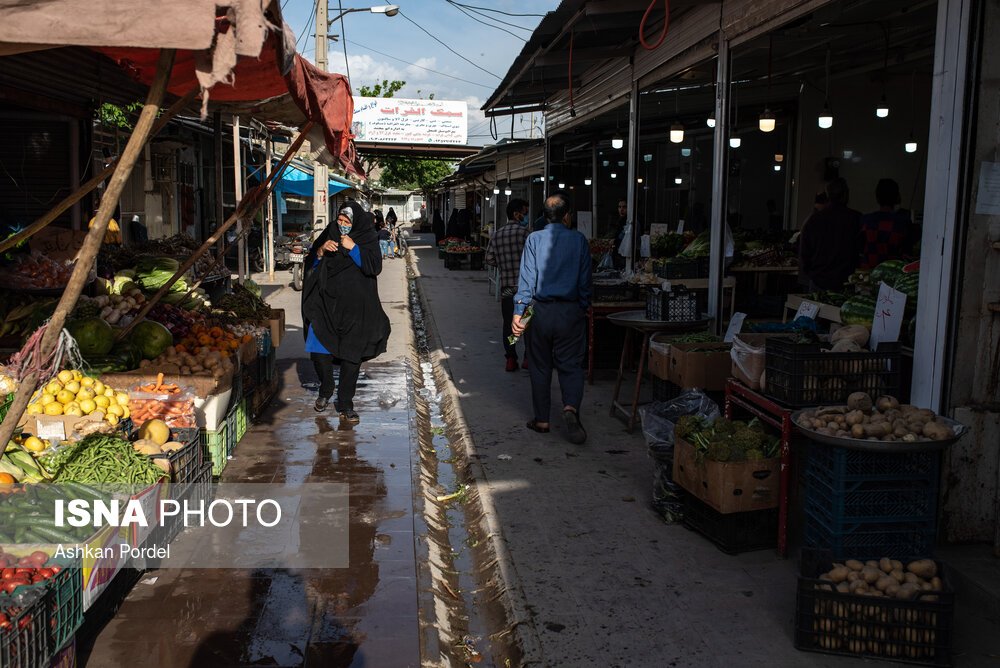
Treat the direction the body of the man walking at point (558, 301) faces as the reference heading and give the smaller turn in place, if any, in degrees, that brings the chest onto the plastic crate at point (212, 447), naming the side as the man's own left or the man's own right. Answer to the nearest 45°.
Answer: approximately 135° to the man's own left

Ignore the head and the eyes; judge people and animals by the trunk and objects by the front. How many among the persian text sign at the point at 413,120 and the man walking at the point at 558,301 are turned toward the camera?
1

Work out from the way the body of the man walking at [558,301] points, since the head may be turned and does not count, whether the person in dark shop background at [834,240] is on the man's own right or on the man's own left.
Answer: on the man's own right

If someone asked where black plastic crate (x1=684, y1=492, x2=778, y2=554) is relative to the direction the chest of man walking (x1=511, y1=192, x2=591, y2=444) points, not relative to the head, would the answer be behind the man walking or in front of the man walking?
behind

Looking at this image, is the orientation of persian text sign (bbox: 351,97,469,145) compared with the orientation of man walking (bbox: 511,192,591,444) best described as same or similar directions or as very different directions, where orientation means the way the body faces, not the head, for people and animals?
very different directions

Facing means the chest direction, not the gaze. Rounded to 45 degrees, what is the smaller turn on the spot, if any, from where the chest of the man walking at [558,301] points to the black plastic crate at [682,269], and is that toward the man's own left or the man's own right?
approximately 45° to the man's own right

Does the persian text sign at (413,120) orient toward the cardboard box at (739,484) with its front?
yes

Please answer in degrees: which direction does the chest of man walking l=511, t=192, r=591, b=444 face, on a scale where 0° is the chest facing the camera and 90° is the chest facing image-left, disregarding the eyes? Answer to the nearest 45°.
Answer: approximately 180°

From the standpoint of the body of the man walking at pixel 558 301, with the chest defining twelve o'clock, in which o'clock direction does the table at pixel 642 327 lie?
The table is roughly at 2 o'clock from the man walking.

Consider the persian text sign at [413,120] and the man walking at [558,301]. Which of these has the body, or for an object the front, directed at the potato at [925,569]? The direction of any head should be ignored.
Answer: the persian text sign

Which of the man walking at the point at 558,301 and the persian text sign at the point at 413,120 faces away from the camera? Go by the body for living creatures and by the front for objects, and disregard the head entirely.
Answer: the man walking

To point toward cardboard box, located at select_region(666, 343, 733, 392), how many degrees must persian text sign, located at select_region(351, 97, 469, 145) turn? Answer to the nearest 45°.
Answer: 0° — it already faces it
